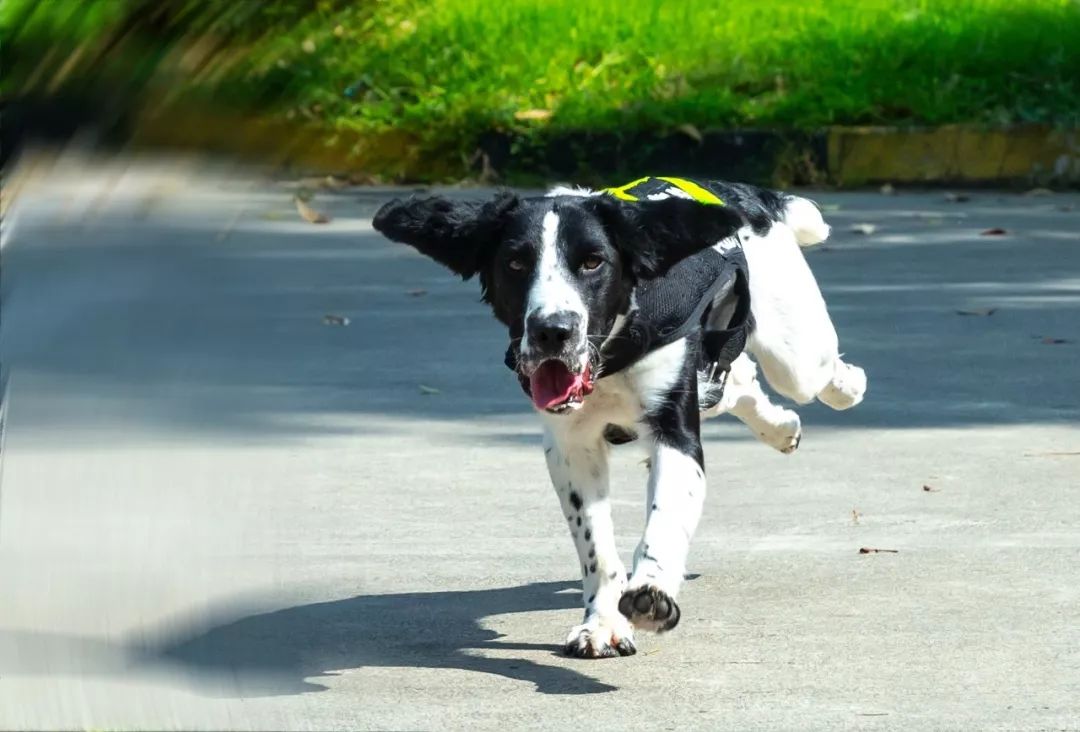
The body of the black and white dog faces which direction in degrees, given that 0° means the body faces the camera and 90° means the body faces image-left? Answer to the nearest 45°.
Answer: approximately 45°

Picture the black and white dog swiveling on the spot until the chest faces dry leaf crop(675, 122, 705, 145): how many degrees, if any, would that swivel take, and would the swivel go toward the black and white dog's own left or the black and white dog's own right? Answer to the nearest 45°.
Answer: approximately 135° to the black and white dog's own right

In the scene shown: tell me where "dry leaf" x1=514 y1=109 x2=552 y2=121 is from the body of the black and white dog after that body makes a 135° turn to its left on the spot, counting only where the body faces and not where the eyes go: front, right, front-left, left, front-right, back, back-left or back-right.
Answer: left
